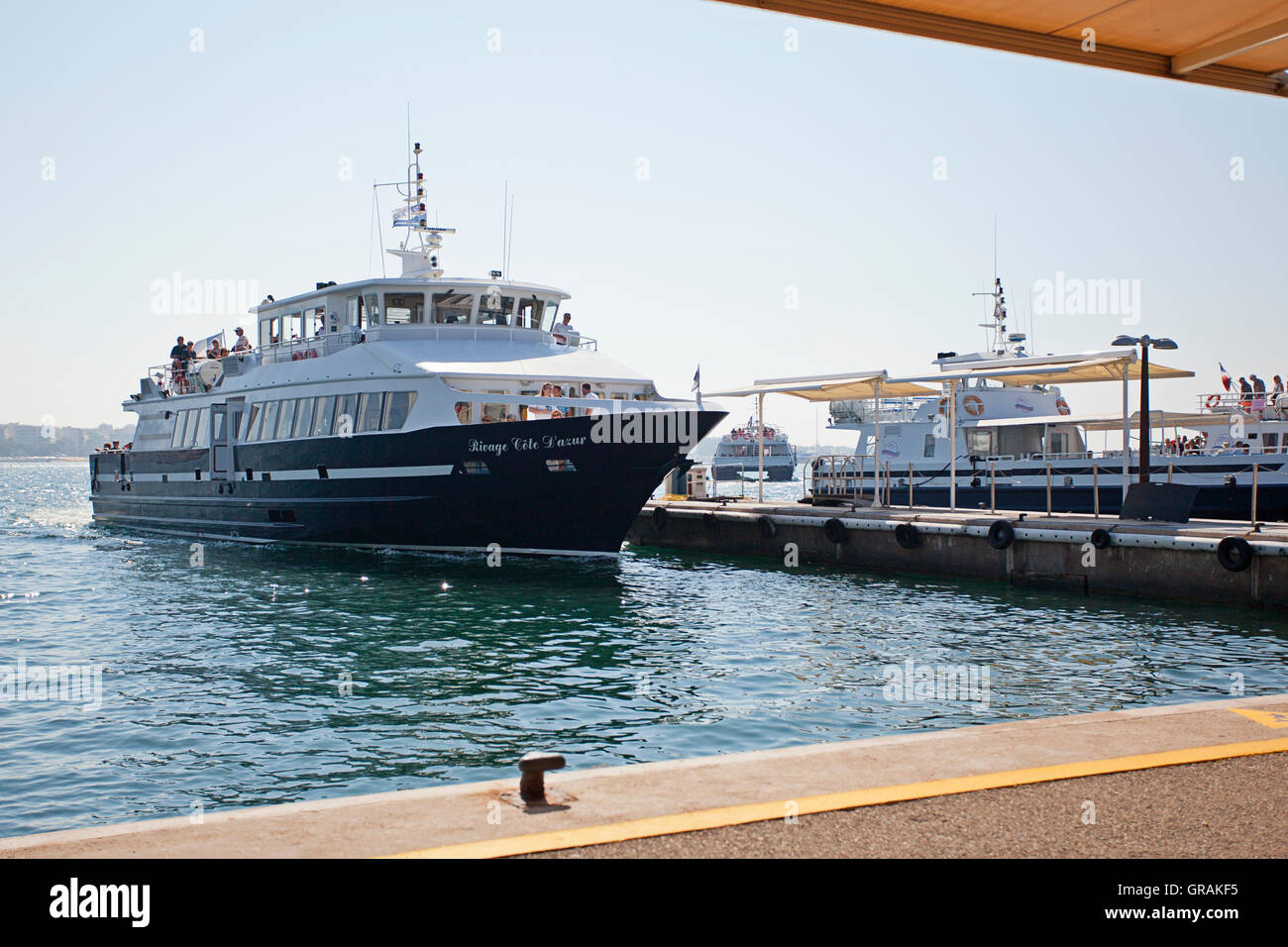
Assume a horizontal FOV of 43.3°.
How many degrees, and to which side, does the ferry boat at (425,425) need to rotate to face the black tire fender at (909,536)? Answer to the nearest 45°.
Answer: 0° — it already faces it

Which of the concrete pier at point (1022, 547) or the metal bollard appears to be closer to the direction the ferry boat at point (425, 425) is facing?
the concrete pier

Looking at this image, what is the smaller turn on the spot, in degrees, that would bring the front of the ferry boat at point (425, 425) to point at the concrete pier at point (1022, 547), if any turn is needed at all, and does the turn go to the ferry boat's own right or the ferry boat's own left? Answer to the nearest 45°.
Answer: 0° — it already faces it

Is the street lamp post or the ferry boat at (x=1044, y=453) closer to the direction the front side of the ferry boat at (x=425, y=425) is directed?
the street lamp post

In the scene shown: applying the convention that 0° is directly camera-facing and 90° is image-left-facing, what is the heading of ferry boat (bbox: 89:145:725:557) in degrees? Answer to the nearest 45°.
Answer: approximately 315°

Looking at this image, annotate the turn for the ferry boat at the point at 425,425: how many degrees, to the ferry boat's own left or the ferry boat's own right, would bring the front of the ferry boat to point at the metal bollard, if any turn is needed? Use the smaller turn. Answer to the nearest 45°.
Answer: approximately 45° to the ferry boat's own right
